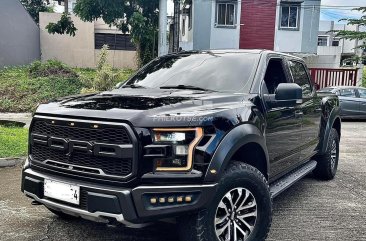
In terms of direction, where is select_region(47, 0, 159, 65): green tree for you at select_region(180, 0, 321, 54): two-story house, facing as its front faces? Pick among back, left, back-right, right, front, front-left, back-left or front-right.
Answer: front-right

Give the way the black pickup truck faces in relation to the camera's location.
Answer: facing the viewer and to the left of the viewer

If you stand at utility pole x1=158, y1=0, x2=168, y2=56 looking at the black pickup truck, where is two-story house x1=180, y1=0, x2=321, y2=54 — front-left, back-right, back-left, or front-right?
back-left

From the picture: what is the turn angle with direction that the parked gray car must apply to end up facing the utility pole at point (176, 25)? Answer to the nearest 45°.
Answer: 0° — it already faces it

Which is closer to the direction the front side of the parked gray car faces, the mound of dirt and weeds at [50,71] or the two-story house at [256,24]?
the mound of dirt and weeds

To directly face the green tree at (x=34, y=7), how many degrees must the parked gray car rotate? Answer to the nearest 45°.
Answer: approximately 45° to its right

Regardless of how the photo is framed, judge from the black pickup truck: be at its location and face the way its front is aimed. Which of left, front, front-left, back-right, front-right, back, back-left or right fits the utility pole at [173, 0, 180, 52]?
back-right

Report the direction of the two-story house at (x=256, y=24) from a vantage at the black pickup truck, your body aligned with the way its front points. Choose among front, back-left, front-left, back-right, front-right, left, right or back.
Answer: back-right

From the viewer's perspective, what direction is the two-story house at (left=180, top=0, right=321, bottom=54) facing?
toward the camera

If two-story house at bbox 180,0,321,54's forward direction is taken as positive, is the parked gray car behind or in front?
in front

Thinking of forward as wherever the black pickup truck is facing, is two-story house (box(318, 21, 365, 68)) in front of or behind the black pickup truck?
behind

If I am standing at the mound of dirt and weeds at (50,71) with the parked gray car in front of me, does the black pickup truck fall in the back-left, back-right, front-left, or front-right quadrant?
front-right

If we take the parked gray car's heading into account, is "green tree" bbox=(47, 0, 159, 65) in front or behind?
in front

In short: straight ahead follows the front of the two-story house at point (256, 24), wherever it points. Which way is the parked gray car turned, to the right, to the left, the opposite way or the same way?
to the right

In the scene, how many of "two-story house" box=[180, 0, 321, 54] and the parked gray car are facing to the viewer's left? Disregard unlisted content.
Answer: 1

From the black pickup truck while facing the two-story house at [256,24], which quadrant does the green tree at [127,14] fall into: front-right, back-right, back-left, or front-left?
front-left
